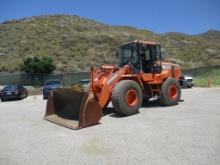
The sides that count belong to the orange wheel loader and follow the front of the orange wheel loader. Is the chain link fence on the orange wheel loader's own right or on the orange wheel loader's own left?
on the orange wheel loader's own right

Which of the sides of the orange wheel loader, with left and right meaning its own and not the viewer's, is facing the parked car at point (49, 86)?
right

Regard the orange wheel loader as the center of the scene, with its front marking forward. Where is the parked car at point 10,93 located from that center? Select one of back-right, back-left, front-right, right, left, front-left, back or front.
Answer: right

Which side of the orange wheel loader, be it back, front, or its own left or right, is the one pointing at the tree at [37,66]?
right

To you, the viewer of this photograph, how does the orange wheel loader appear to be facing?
facing the viewer and to the left of the viewer
